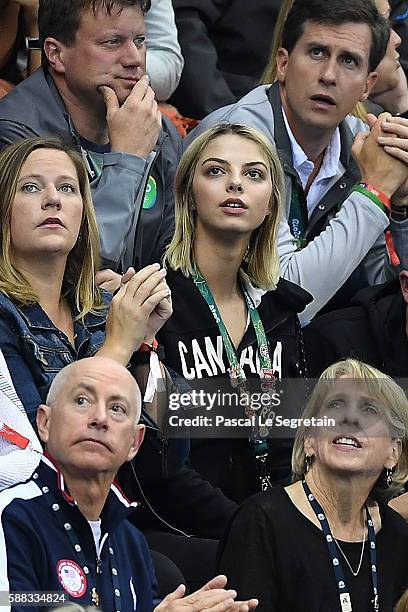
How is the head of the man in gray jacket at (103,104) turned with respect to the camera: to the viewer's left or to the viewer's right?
to the viewer's right

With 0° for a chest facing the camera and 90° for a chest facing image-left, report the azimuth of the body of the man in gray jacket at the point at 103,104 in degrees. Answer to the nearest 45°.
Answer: approximately 315°

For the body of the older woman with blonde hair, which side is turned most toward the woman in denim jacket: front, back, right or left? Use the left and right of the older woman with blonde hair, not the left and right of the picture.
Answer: right
